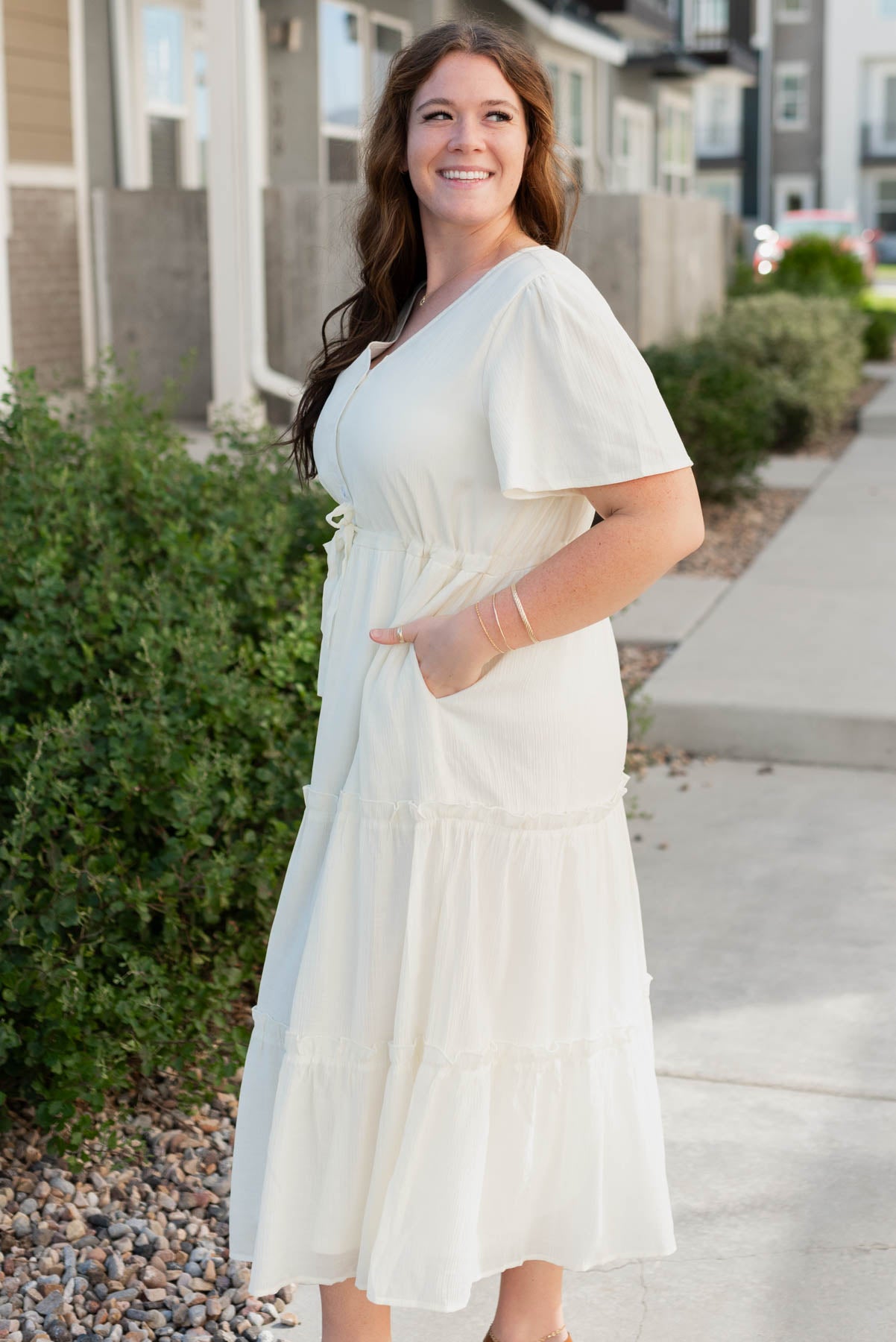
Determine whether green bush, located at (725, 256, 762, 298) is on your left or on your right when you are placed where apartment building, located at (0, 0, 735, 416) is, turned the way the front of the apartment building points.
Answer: on your left

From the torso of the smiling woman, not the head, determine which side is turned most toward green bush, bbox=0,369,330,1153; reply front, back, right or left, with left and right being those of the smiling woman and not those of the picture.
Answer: right

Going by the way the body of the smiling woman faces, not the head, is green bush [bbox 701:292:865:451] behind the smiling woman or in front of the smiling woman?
behind

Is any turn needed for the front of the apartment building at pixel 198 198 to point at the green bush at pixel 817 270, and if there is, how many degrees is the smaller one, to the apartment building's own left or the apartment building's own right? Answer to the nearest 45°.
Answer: approximately 90° to the apartment building's own left

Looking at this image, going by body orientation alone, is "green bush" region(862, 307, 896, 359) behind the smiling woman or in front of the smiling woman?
behind

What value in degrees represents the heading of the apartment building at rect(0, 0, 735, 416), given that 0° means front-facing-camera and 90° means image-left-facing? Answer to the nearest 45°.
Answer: approximately 315°
